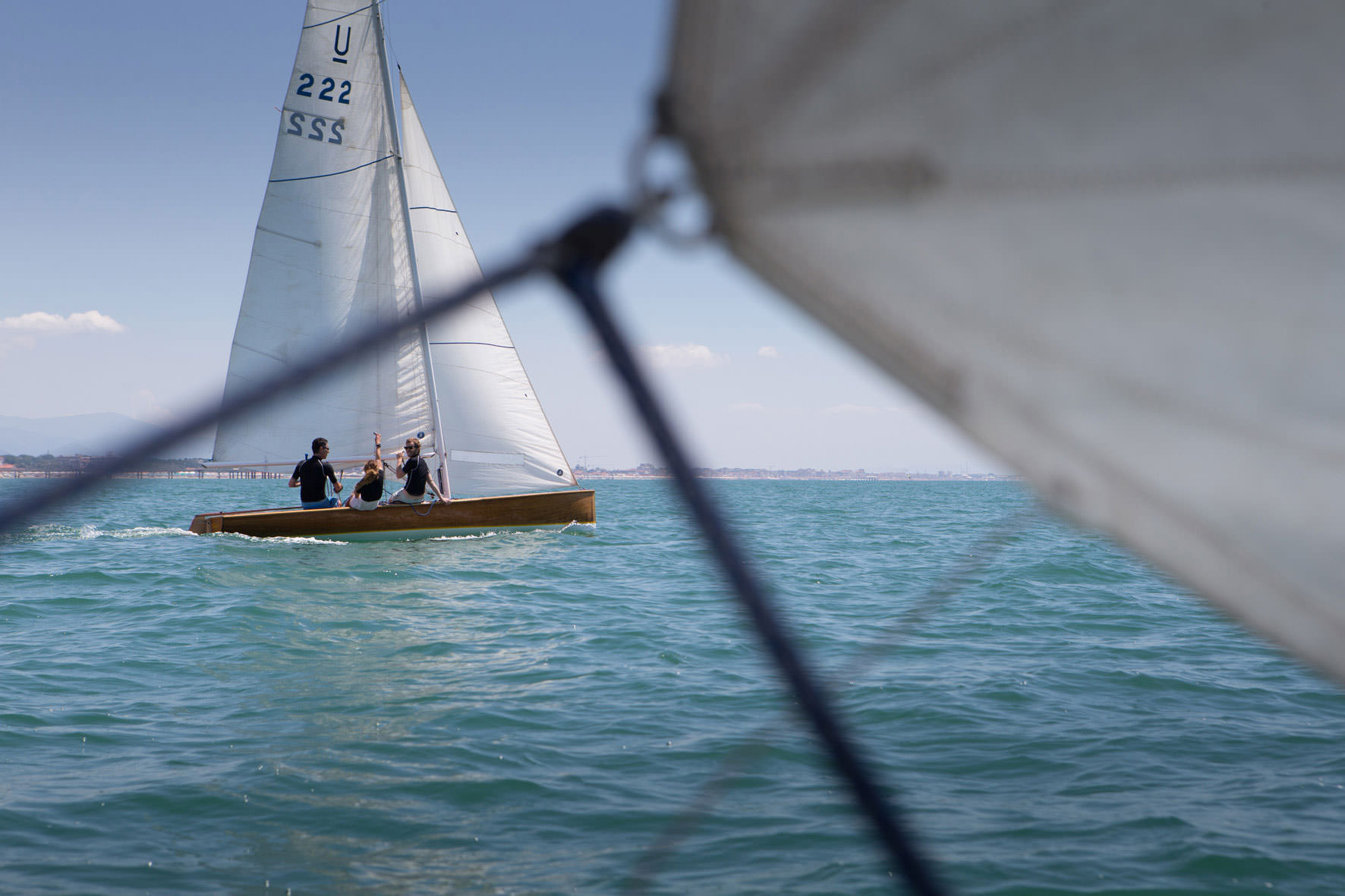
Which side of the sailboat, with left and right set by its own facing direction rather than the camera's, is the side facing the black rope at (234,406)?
right

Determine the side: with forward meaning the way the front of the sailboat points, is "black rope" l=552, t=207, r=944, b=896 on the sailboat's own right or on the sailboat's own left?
on the sailboat's own right

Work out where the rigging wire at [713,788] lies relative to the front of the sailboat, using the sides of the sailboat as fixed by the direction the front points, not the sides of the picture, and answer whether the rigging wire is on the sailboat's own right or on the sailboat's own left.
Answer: on the sailboat's own right

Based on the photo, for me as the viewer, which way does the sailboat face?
facing to the right of the viewer

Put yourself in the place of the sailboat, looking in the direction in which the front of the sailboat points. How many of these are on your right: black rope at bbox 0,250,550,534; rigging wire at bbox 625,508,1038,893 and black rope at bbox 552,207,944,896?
3
